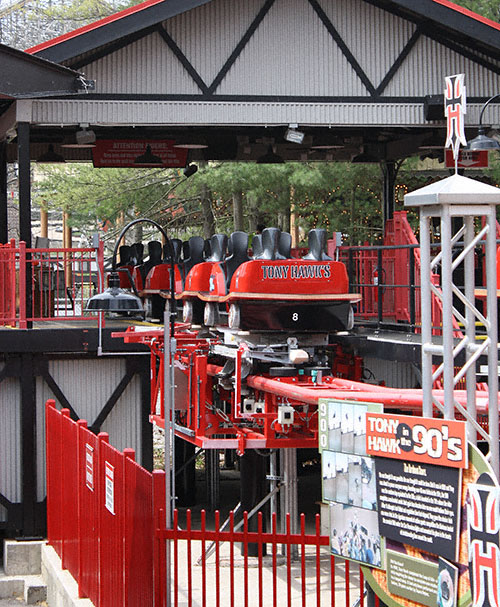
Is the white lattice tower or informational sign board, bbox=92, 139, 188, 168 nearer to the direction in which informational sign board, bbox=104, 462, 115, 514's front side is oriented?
the white lattice tower

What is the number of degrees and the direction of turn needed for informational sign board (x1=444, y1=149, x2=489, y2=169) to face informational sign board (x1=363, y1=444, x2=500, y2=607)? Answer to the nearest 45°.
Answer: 0° — it already faces it

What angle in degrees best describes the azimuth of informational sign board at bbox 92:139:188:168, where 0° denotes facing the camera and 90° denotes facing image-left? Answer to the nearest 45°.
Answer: approximately 0°

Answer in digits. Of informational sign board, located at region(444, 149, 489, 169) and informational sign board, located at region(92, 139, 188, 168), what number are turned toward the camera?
2

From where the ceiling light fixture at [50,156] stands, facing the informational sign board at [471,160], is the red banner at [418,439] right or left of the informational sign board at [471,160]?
right
